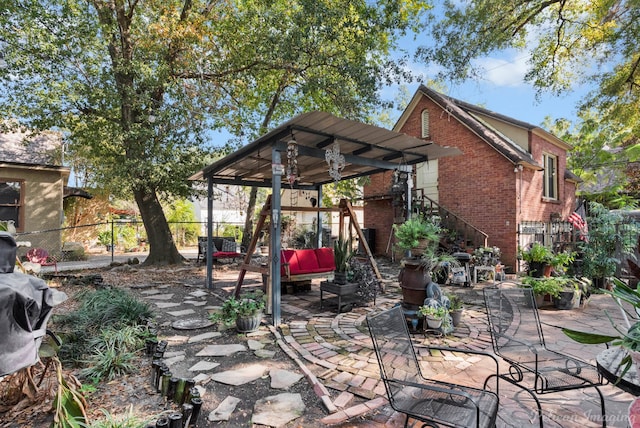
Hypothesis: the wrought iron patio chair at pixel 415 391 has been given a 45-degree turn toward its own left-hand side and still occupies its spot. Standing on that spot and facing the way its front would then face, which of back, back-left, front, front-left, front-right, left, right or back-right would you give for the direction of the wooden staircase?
left

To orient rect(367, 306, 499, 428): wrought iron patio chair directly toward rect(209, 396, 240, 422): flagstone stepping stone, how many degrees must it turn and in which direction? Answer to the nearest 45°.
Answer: approximately 135° to its right

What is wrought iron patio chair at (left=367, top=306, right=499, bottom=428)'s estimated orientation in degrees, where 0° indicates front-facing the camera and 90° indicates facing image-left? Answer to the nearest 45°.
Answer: approximately 315°

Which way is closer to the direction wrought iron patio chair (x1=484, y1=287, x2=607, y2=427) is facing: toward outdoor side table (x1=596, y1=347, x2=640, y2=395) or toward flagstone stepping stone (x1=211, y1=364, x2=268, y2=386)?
the outdoor side table

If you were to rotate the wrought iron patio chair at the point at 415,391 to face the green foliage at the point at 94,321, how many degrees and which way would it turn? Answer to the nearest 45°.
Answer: approximately 135° to its right

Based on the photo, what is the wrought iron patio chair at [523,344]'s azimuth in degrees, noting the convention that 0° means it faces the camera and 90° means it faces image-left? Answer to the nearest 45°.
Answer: approximately 315°
